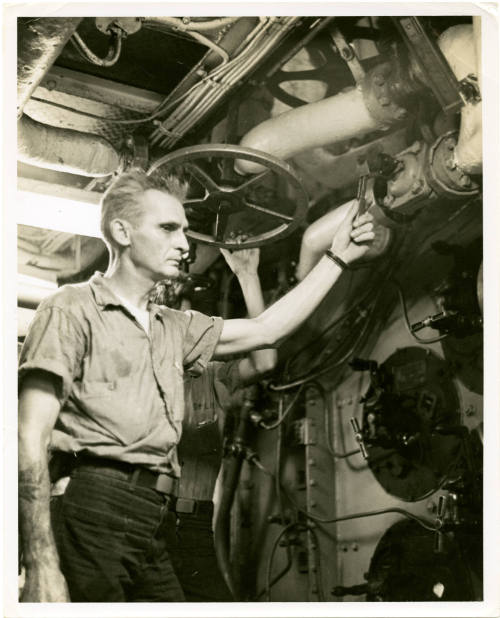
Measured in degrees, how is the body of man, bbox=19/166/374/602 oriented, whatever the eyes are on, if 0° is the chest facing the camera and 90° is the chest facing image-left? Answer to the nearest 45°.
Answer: approximately 315°
